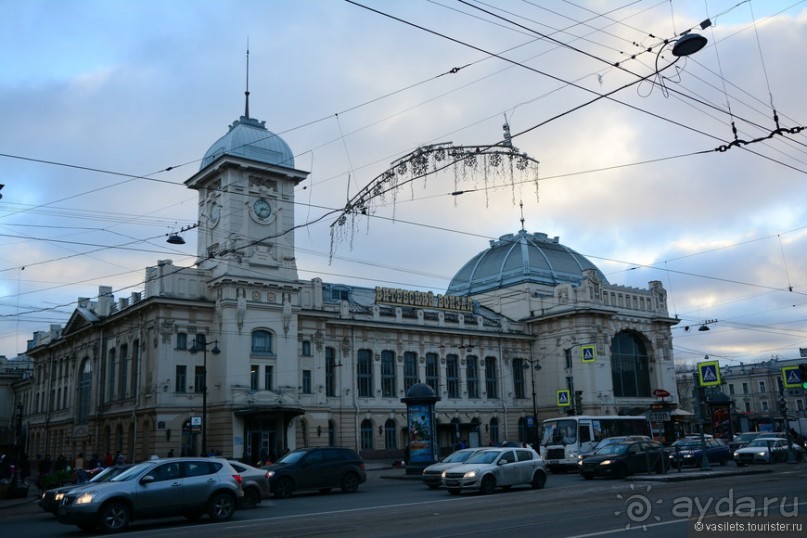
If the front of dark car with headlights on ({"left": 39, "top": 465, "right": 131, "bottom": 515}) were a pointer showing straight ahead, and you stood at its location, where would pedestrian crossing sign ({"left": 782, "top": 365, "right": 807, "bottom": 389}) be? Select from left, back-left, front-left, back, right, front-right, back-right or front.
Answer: back-left

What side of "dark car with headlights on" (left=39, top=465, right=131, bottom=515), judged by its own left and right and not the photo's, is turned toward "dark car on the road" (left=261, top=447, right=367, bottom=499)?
back

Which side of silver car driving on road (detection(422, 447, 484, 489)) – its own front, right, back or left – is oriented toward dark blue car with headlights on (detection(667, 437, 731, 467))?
back

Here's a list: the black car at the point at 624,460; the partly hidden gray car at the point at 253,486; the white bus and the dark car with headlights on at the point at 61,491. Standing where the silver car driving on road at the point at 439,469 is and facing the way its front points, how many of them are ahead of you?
2

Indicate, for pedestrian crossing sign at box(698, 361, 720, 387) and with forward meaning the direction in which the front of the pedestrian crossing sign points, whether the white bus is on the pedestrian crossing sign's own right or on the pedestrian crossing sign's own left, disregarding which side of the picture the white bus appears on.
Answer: on the pedestrian crossing sign's own right

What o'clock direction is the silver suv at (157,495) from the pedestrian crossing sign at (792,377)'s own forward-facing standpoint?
The silver suv is roughly at 1 o'clock from the pedestrian crossing sign.

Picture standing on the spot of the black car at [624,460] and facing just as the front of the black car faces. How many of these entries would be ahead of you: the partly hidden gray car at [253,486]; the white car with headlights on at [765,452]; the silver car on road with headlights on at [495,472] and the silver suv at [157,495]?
3

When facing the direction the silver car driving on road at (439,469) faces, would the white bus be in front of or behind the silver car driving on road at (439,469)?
behind

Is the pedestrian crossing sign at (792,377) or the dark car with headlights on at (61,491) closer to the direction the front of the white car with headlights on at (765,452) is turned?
the dark car with headlights on

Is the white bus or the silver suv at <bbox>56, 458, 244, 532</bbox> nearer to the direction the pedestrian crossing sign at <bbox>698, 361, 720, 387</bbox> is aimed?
the silver suv

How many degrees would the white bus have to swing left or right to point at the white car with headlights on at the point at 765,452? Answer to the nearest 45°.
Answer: approximately 135° to its left

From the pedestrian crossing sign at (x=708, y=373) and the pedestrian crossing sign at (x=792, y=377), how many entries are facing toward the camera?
2

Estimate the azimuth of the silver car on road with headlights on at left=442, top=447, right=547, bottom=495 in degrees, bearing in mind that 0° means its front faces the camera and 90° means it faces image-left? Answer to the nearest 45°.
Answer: approximately 45°

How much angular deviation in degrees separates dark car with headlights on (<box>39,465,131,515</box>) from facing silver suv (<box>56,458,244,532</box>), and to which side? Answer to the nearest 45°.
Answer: approximately 90° to its left

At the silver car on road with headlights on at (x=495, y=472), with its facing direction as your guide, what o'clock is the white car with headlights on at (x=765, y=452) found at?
the white car with headlights on at (x=765, y=452) is roughly at 6 o'clock from the silver car on road with headlights on at (x=495, y=472).
